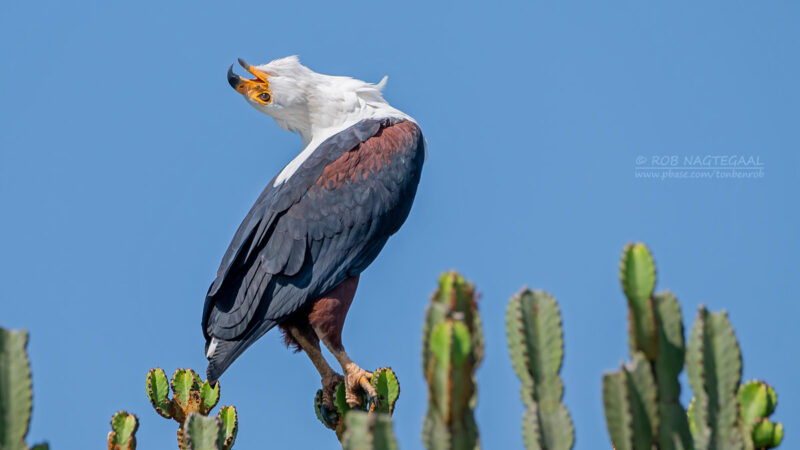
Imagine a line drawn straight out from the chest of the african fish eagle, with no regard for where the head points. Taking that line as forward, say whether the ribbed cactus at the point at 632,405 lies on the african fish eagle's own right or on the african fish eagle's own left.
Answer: on the african fish eagle's own right

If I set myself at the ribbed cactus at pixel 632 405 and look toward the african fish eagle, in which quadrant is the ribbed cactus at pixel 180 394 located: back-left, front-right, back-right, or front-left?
front-left

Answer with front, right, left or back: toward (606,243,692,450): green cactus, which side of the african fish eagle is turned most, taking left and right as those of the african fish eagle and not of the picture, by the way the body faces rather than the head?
right
